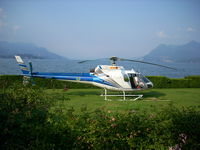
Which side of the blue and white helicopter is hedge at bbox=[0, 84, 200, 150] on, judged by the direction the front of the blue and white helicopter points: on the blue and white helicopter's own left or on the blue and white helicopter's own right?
on the blue and white helicopter's own right

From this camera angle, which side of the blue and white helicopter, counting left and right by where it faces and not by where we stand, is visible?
right
